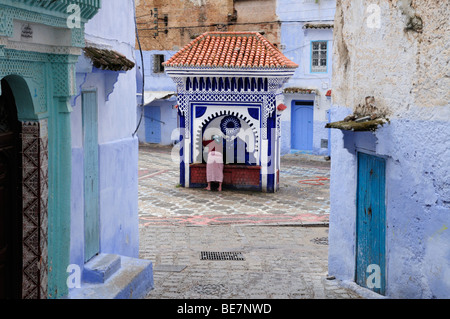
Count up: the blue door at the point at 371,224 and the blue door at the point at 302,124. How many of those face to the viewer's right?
0

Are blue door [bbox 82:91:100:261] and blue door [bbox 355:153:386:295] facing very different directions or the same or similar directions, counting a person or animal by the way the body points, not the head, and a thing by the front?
very different directions

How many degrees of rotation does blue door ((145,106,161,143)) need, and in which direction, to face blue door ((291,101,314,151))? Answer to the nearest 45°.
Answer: approximately 45° to its left

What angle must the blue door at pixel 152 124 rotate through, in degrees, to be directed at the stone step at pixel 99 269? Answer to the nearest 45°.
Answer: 0° — it already faces it

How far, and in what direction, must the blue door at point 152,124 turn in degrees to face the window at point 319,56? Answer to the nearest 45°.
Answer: approximately 45° to its left

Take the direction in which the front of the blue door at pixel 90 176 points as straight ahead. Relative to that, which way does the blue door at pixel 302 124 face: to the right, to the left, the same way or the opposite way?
to the right

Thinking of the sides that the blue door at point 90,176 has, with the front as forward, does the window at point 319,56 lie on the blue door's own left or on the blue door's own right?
on the blue door's own left

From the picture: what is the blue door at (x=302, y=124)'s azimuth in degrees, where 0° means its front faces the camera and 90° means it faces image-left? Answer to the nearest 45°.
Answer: approximately 0°

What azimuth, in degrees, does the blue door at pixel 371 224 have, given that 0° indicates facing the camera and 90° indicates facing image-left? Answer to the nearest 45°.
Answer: approximately 45°

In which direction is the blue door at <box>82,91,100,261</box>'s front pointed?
to the viewer's right

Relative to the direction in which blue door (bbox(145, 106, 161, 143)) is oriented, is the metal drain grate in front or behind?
in front

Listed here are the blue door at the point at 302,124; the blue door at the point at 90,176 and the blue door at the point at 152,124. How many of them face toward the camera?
2

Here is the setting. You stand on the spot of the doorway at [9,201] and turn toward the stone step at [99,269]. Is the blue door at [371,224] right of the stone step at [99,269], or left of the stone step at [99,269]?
right
